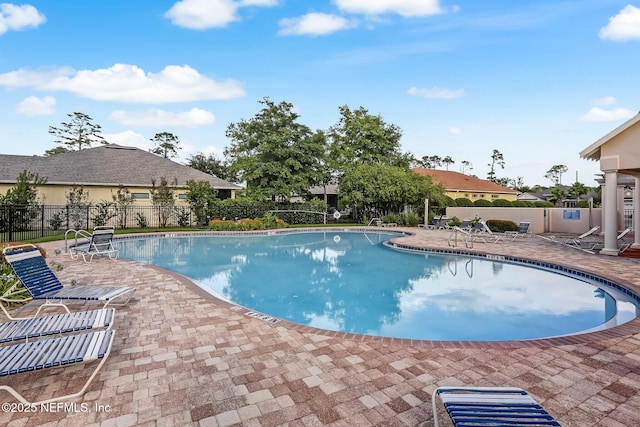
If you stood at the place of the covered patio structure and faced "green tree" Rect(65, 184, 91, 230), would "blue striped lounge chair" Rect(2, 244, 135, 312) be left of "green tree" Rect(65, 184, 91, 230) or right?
left

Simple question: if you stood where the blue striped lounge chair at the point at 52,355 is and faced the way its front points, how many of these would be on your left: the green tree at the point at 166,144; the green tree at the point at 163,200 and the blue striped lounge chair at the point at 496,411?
2

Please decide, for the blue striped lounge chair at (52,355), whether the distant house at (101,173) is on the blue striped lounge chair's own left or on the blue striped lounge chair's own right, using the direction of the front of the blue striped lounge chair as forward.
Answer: on the blue striped lounge chair's own left

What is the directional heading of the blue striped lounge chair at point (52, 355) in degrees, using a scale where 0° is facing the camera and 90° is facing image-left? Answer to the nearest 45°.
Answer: approximately 270°

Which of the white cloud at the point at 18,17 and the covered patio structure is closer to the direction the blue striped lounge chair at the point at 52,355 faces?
the covered patio structure

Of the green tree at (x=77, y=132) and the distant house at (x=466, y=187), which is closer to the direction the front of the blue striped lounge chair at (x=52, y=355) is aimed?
the distant house
